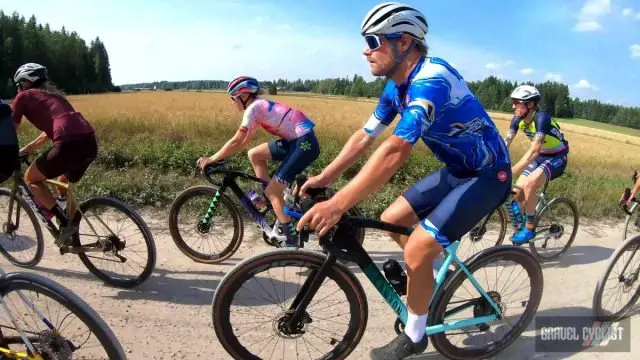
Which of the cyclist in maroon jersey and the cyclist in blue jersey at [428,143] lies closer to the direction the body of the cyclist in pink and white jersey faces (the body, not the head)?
the cyclist in maroon jersey

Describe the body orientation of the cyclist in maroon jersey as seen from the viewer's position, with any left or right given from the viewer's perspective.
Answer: facing to the left of the viewer

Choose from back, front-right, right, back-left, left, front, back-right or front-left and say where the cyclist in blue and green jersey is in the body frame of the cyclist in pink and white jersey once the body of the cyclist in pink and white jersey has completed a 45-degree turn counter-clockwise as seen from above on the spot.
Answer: back-left

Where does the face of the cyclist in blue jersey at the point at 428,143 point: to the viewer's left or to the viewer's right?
to the viewer's left

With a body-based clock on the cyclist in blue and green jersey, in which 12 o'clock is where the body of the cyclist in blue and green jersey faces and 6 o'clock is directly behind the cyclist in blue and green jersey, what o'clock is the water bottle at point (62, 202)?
The water bottle is roughly at 12 o'clock from the cyclist in blue and green jersey.

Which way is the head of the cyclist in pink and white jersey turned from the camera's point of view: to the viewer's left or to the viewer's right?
to the viewer's left

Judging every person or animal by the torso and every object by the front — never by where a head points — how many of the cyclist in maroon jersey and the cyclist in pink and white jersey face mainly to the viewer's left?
2

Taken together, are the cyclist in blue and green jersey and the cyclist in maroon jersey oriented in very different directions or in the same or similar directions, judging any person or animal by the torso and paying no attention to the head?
same or similar directions

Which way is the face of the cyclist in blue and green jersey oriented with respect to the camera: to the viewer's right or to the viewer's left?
to the viewer's left

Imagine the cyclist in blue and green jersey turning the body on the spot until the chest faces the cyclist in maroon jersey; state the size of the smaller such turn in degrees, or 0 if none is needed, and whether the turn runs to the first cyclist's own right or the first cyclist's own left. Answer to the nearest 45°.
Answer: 0° — they already face them

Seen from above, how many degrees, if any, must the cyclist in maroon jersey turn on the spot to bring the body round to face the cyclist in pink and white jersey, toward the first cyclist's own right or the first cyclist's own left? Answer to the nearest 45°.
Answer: approximately 180°

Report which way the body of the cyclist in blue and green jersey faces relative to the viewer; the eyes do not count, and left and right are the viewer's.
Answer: facing the viewer and to the left of the viewer

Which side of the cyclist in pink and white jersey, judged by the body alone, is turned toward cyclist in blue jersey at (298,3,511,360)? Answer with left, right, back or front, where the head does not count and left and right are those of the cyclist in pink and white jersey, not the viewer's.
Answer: left

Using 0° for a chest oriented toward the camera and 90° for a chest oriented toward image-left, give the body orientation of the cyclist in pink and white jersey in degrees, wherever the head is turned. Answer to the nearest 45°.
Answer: approximately 90°

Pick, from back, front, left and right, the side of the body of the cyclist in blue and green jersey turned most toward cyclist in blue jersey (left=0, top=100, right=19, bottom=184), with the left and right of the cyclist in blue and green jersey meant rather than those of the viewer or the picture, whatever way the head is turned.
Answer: front

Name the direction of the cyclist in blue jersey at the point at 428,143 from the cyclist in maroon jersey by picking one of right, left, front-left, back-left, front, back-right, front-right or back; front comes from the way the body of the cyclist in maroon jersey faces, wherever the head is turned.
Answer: back-left

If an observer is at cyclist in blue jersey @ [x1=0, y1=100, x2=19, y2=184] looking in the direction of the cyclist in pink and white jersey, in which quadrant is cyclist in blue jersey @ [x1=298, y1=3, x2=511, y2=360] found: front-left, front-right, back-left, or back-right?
front-right

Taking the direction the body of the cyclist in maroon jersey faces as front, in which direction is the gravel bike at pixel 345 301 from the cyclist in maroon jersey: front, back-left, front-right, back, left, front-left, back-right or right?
back-left
